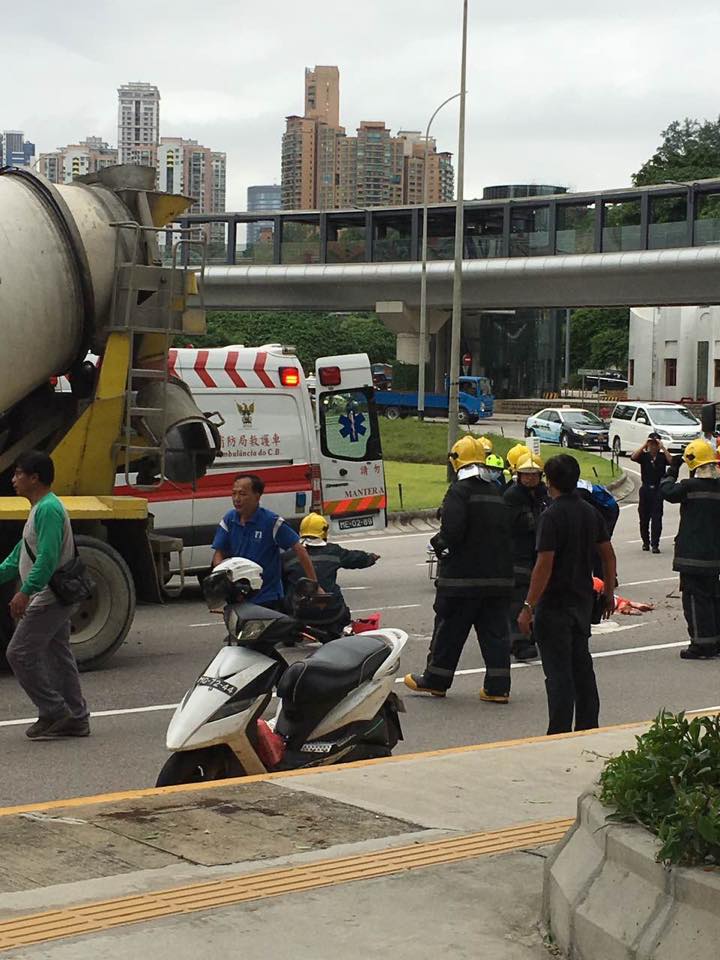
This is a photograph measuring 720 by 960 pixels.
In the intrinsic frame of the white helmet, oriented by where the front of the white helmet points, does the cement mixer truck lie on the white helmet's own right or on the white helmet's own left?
on the white helmet's own right

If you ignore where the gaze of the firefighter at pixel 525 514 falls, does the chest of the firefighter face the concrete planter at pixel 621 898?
yes

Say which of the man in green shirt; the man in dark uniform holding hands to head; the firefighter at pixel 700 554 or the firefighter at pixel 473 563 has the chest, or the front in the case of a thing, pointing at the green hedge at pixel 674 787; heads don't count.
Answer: the man in dark uniform holding hands to head

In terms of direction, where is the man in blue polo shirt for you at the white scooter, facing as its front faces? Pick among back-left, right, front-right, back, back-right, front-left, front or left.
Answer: back-right

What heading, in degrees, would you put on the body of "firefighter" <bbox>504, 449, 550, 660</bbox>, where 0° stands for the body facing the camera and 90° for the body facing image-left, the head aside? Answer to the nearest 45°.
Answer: approximately 0°

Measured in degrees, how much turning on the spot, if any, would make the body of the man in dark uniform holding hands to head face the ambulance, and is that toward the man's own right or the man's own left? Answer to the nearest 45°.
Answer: approximately 45° to the man's own right

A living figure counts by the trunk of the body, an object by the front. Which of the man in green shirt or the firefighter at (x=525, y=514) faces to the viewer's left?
the man in green shirt

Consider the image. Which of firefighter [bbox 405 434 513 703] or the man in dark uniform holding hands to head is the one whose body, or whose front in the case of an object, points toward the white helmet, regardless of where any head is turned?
the man in dark uniform holding hands to head

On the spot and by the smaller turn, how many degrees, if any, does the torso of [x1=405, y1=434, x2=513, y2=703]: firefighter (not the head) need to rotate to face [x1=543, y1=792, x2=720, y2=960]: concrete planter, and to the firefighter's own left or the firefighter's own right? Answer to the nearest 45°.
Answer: approximately 135° to the firefighter's own left

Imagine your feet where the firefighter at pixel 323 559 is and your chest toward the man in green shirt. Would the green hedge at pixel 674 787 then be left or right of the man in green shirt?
left

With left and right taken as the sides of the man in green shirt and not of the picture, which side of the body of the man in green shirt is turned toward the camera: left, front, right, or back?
left
